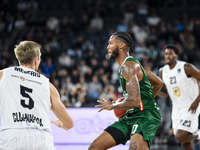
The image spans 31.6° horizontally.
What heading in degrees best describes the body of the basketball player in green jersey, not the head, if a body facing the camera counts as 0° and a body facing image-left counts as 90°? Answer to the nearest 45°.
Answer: approximately 90°

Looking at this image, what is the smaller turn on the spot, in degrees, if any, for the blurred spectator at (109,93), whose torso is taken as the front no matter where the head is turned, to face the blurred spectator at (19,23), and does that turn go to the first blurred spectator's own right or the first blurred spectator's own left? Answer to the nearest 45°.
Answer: approximately 135° to the first blurred spectator's own right

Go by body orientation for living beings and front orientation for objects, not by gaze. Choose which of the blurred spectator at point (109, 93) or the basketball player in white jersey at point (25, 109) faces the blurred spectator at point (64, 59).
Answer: the basketball player in white jersey

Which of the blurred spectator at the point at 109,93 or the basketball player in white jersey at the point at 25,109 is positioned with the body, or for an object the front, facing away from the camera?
the basketball player in white jersey

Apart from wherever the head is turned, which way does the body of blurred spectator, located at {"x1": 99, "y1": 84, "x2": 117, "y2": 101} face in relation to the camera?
toward the camera

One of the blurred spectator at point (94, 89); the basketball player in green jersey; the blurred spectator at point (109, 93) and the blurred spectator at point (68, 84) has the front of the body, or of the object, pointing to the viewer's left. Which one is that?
the basketball player in green jersey

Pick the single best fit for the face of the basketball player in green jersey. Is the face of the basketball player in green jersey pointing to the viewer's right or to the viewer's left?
to the viewer's left

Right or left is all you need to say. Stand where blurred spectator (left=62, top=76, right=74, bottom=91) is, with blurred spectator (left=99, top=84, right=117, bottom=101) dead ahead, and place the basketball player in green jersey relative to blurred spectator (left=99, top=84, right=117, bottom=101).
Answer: right

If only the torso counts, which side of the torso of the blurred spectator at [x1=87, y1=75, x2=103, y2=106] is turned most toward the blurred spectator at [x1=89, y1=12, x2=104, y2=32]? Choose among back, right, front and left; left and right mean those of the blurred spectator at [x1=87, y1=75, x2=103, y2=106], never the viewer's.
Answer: back

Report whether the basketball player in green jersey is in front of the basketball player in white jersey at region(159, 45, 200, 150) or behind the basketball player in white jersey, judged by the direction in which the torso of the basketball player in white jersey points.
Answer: in front

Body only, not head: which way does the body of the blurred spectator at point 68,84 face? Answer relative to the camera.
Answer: toward the camera

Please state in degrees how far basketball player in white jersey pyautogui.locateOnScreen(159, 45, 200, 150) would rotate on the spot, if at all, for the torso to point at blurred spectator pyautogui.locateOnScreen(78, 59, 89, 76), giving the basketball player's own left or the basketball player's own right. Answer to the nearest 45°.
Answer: approximately 90° to the basketball player's own right

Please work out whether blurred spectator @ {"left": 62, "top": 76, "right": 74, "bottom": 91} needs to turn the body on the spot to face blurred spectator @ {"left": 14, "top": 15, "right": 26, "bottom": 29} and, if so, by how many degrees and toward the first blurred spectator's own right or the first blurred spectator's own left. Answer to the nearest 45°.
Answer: approximately 135° to the first blurred spectator's own right

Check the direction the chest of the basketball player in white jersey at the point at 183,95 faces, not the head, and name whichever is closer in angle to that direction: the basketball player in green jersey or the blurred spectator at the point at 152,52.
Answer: the basketball player in green jersey

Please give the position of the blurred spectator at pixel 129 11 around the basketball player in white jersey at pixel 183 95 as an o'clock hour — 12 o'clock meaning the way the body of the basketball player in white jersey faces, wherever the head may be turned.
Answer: The blurred spectator is roughly at 4 o'clock from the basketball player in white jersey.
